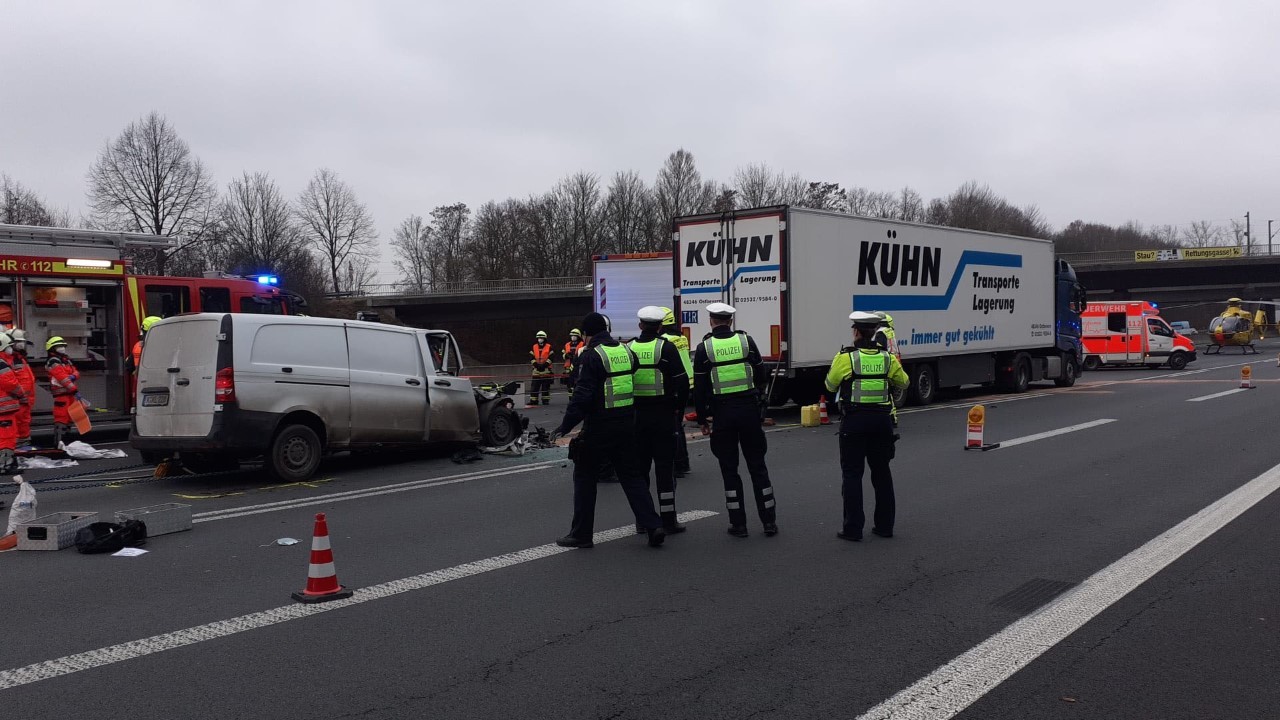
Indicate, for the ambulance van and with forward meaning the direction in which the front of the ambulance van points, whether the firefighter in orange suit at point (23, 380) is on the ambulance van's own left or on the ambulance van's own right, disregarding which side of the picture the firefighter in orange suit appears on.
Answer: on the ambulance van's own right

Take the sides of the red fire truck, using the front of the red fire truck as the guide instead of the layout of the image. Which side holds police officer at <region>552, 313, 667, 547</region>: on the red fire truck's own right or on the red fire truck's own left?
on the red fire truck's own right

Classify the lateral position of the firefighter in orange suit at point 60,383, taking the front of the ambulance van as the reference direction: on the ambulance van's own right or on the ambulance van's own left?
on the ambulance van's own right

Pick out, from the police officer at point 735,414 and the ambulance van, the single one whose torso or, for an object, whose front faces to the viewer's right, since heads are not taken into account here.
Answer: the ambulance van

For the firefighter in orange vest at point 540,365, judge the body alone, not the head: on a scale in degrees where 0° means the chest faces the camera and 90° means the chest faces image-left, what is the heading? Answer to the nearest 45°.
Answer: approximately 0°

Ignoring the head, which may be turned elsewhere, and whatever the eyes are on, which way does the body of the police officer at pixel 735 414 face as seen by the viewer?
away from the camera

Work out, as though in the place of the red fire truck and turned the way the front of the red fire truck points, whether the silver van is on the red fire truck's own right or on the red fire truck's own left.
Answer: on the red fire truck's own right

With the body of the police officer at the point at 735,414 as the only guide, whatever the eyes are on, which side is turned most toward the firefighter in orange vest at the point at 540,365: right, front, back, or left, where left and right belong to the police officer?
front

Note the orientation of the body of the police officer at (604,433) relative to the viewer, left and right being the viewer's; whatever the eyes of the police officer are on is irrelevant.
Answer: facing away from the viewer and to the left of the viewer

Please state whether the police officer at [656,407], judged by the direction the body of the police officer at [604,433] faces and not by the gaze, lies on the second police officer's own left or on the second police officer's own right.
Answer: on the second police officer's own right

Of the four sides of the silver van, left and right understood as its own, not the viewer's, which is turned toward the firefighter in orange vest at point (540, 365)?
front

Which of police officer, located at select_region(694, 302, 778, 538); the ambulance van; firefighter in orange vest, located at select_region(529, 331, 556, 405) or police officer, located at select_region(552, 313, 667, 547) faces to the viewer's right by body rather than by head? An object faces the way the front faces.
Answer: the ambulance van

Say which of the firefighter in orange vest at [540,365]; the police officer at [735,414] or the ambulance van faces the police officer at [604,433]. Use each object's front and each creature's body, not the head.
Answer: the firefighter in orange vest

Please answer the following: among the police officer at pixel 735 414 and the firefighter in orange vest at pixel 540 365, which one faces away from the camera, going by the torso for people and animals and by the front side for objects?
the police officer

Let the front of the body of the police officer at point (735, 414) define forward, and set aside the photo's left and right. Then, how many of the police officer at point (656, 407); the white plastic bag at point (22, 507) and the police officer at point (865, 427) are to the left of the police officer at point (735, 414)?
2

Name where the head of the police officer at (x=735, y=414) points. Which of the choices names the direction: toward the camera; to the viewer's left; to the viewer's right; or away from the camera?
away from the camera

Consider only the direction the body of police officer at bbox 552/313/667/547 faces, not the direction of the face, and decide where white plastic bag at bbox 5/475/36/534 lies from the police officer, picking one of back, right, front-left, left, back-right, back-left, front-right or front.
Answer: front-left

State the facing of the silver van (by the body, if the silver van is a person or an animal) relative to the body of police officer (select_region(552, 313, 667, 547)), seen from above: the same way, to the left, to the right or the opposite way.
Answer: to the right

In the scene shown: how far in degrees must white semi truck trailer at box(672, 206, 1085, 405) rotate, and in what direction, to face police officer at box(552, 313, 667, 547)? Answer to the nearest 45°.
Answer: approximately 135° to its right
